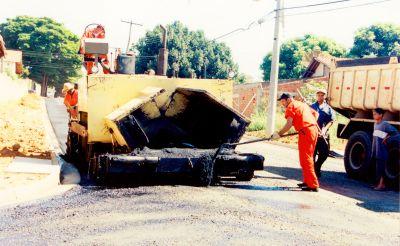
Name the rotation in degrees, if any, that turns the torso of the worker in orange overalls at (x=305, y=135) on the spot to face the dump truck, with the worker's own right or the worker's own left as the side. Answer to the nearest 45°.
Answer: approximately 135° to the worker's own right

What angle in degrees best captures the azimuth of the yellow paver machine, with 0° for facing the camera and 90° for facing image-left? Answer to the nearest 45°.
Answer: approximately 0°

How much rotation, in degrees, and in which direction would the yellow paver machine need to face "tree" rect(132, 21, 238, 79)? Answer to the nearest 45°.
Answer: approximately 180°

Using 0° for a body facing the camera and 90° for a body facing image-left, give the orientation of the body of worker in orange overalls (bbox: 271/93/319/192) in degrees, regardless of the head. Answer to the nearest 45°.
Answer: approximately 90°
